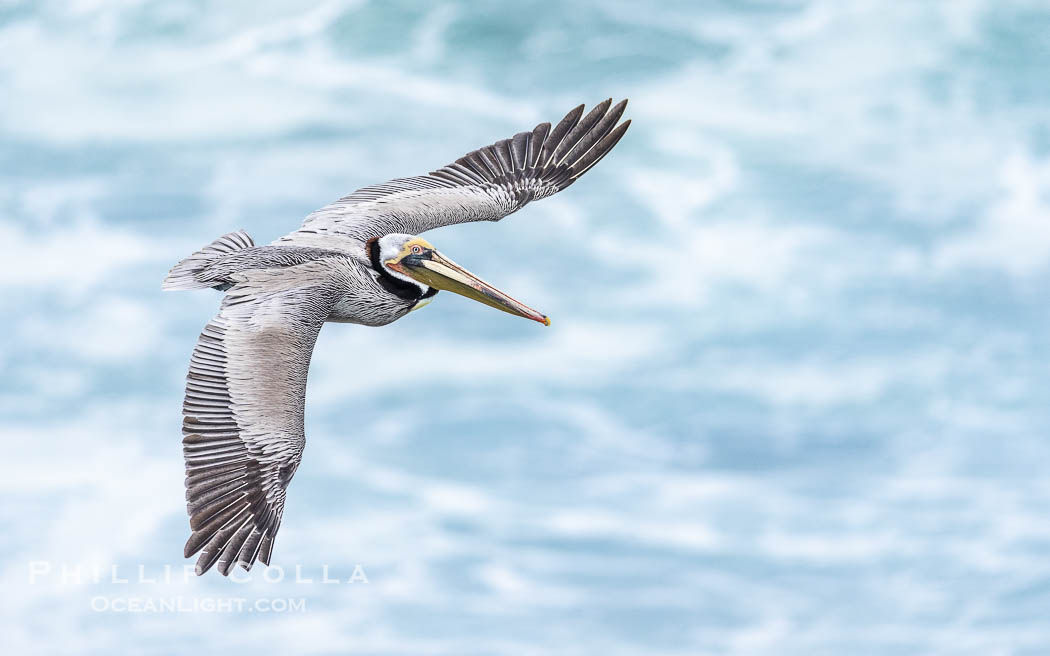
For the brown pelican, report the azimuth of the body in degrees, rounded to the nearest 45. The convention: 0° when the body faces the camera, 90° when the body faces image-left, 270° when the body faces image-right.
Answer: approximately 270°
